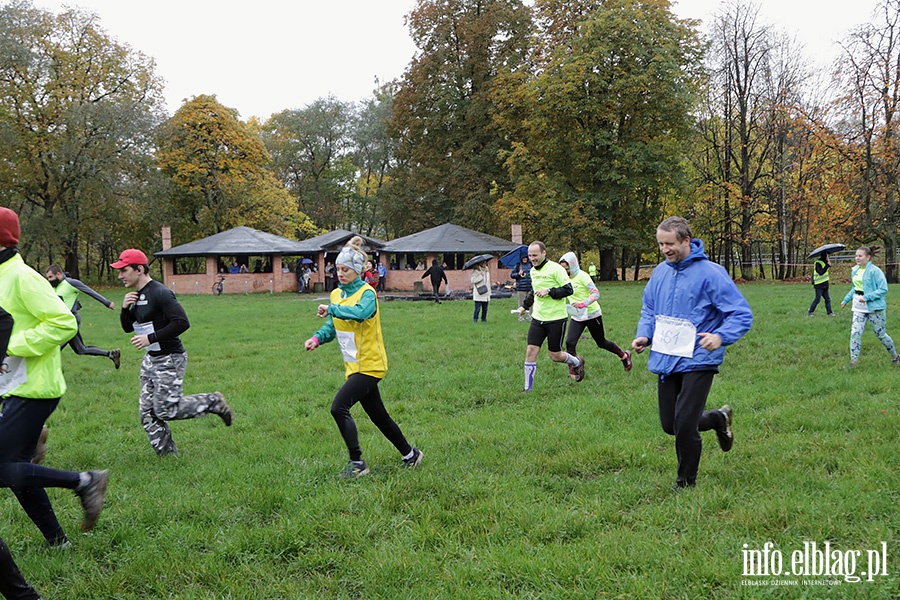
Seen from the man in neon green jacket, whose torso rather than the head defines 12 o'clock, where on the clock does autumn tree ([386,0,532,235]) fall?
The autumn tree is roughly at 4 o'clock from the man in neon green jacket.

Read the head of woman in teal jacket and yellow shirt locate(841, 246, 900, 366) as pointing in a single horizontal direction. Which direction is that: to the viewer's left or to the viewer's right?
to the viewer's left

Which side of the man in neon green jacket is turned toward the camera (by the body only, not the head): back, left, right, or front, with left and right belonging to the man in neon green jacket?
left

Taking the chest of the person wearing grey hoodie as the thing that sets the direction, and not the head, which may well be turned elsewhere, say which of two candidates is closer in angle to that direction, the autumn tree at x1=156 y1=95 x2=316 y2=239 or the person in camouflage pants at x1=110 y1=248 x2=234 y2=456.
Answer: the person in camouflage pants

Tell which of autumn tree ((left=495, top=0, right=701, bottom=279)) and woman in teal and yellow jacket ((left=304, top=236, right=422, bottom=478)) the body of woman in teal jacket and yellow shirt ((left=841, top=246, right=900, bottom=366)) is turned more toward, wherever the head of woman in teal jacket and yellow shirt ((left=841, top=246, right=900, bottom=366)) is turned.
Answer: the woman in teal and yellow jacket

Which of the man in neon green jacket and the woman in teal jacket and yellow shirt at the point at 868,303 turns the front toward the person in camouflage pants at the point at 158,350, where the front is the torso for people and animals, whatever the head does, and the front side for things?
the woman in teal jacket and yellow shirt

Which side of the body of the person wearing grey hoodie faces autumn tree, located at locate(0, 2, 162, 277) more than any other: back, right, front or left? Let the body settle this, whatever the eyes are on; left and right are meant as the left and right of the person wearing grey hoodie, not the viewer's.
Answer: right

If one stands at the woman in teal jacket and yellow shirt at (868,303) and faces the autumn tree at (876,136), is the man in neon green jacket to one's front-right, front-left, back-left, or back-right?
back-left

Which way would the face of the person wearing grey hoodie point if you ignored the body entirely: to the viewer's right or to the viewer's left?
to the viewer's left
